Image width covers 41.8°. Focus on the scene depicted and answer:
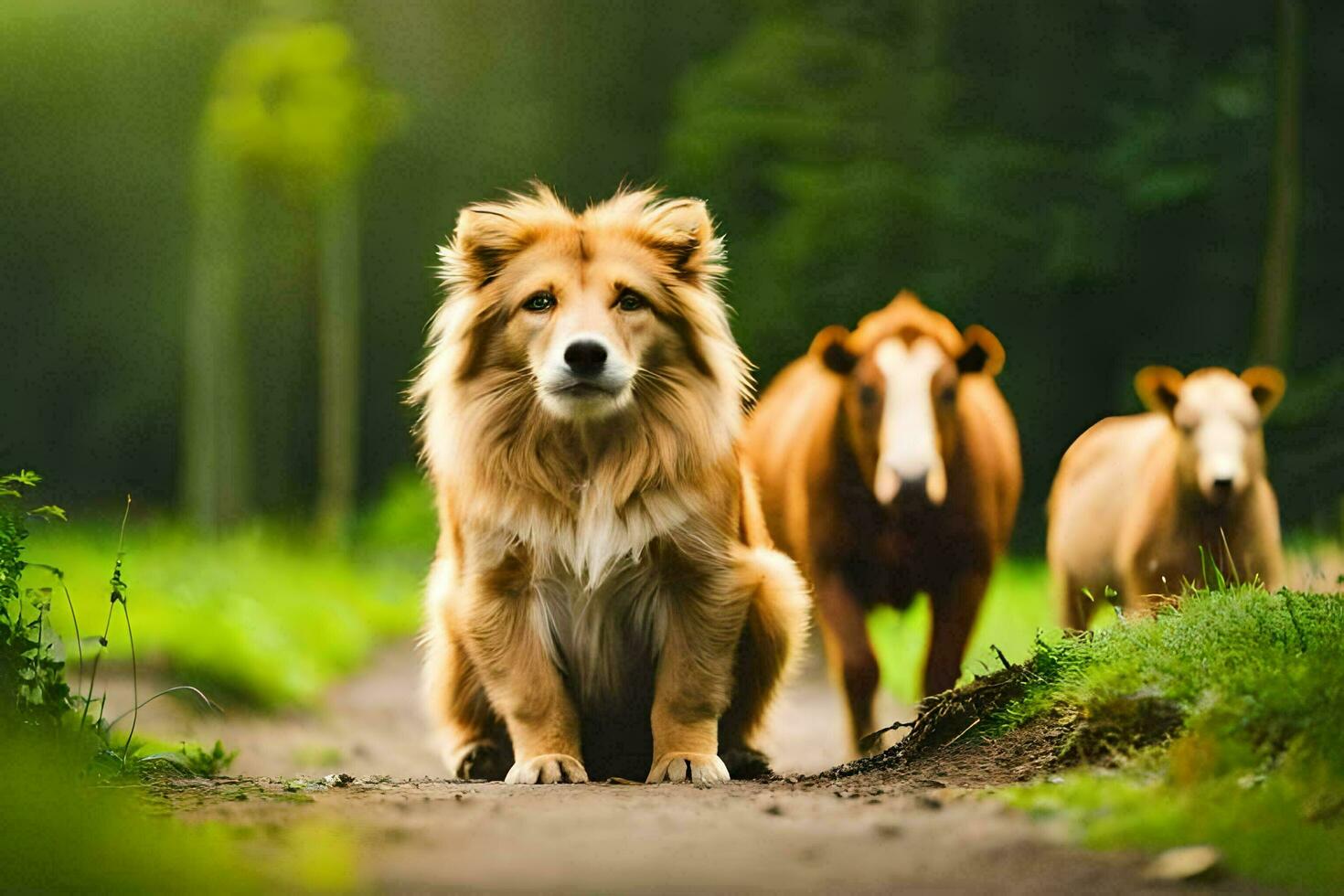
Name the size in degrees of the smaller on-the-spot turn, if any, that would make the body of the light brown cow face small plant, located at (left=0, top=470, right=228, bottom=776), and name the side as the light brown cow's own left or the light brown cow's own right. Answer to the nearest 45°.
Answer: approximately 90° to the light brown cow's own right

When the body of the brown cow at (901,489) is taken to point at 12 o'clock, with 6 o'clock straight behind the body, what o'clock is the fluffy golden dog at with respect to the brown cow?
The fluffy golden dog is roughly at 1 o'clock from the brown cow.

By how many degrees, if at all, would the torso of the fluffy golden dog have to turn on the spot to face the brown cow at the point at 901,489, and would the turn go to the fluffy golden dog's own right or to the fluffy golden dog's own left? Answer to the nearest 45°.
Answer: approximately 135° to the fluffy golden dog's own left

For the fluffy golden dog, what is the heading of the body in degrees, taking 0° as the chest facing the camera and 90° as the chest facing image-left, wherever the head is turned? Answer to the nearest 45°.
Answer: approximately 0°

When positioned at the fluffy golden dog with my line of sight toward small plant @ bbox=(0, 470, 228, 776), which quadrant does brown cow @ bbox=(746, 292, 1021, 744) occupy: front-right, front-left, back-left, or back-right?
back-right

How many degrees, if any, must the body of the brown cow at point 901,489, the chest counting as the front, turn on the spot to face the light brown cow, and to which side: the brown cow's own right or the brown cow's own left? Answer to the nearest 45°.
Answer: approximately 90° to the brown cow's own left

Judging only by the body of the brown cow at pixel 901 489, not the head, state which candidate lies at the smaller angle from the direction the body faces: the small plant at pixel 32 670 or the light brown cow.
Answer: the small plant

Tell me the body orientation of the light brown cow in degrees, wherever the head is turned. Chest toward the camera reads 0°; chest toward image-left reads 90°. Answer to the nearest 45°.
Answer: approximately 315°

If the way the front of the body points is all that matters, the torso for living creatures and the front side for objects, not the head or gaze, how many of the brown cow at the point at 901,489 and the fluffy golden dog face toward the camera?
2

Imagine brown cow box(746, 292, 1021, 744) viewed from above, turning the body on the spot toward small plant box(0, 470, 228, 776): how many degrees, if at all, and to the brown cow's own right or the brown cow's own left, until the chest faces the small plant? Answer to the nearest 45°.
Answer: approximately 45° to the brown cow's own right
